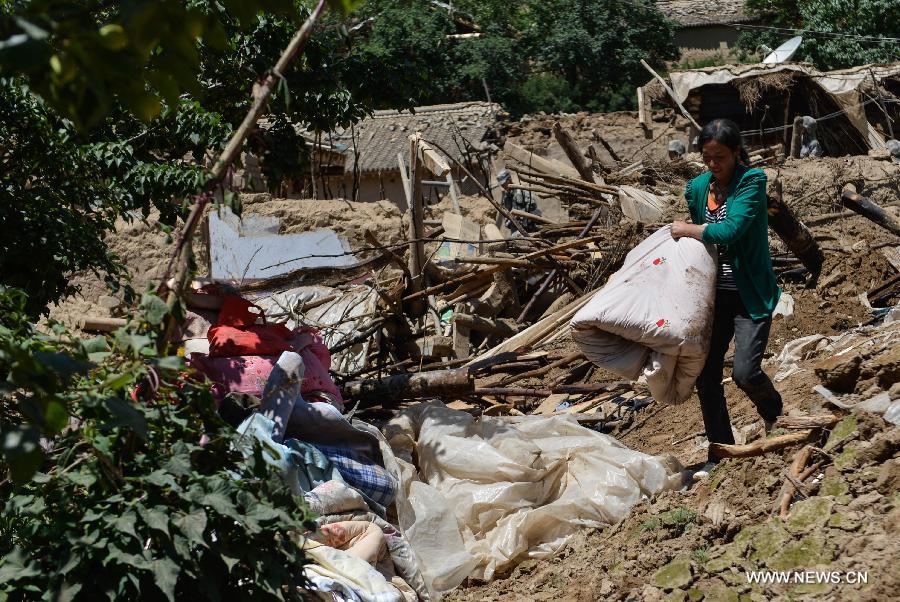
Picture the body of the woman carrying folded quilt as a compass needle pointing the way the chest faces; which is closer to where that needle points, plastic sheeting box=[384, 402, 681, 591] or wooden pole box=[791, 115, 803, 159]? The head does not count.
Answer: the plastic sheeting

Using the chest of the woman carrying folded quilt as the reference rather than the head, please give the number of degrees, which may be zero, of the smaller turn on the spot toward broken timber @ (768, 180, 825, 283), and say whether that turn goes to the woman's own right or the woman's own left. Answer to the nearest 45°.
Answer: approximately 135° to the woman's own right

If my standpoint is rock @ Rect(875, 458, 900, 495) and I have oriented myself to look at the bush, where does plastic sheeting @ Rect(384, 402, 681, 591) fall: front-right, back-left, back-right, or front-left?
front-right

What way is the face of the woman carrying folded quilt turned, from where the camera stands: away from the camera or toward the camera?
toward the camera

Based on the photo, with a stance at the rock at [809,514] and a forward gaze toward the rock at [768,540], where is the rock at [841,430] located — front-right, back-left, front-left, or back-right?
back-right

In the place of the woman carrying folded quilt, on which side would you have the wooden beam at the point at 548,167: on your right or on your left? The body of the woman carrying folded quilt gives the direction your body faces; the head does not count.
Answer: on your right

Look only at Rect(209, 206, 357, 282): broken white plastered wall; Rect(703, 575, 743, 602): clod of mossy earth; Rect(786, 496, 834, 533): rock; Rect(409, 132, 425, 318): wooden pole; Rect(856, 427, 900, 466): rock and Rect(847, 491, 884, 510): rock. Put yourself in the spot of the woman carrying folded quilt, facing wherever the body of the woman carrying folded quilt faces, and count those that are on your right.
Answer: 2

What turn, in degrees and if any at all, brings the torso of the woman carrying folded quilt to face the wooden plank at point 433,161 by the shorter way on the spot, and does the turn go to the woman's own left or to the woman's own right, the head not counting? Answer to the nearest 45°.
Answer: approximately 90° to the woman's own right

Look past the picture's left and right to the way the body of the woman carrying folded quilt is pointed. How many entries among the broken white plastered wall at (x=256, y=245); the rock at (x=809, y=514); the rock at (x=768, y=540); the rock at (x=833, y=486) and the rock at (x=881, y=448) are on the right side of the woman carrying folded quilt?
1

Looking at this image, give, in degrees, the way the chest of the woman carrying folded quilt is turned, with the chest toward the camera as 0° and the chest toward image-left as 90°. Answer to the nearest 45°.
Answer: approximately 45°

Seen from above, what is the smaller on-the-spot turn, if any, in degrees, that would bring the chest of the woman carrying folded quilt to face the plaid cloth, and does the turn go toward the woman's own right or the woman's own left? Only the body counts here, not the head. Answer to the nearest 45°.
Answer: approximately 45° to the woman's own right

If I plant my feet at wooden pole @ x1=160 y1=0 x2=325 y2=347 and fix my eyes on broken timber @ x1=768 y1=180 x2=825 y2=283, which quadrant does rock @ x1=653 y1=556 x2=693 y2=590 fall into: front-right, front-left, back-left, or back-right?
front-right

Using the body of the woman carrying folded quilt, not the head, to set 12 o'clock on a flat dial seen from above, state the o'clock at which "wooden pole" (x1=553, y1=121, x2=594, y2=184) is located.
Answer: The wooden pole is roughly at 4 o'clock from the woman carrying folded quilt.

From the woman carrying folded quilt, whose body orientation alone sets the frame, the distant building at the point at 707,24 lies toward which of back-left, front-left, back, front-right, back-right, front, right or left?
back-right

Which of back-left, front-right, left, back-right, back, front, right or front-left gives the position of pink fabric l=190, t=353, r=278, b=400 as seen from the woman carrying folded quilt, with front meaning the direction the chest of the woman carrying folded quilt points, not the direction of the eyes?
front-right

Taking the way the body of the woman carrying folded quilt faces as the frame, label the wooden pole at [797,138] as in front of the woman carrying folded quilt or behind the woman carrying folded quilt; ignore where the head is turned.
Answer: behind

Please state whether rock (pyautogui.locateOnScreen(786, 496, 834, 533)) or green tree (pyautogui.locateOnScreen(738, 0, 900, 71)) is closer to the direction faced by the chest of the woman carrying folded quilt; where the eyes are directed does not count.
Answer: the rock

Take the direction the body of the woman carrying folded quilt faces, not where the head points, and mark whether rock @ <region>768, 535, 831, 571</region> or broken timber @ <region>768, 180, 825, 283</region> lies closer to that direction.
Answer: the rock

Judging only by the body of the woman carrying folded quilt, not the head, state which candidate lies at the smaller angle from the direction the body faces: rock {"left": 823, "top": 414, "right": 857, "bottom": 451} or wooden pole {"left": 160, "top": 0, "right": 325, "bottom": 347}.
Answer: the wooden pole
